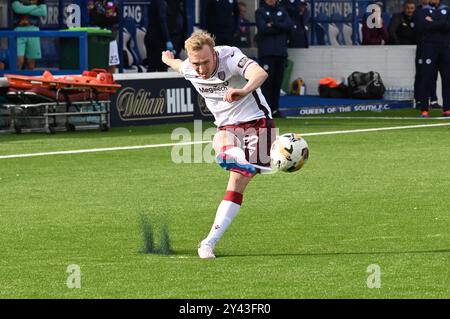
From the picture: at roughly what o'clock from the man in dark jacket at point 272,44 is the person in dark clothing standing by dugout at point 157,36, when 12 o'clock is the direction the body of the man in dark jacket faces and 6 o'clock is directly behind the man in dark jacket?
The person in dark clothing standing by dugout is roughly at 3 o'clock from the man in dark jacket.

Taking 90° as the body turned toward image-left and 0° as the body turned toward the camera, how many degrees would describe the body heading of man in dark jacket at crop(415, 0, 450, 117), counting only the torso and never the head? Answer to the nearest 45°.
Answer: approximately 0°

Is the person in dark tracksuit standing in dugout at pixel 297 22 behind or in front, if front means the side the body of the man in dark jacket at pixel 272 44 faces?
behind

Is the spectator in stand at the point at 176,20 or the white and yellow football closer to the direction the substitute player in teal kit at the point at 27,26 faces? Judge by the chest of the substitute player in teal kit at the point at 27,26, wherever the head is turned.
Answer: the white and yellow football

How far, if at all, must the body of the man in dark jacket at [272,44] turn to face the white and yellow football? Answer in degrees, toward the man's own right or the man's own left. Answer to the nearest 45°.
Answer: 0° — they already face it

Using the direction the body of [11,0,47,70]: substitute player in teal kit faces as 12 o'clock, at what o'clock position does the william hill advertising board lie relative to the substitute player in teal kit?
The william hill advertising board is roughly at 10 o'clock from the substitute player in teal kit.

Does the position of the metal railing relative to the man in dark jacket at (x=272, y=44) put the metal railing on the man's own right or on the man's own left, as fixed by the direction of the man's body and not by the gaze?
on the man's own right
